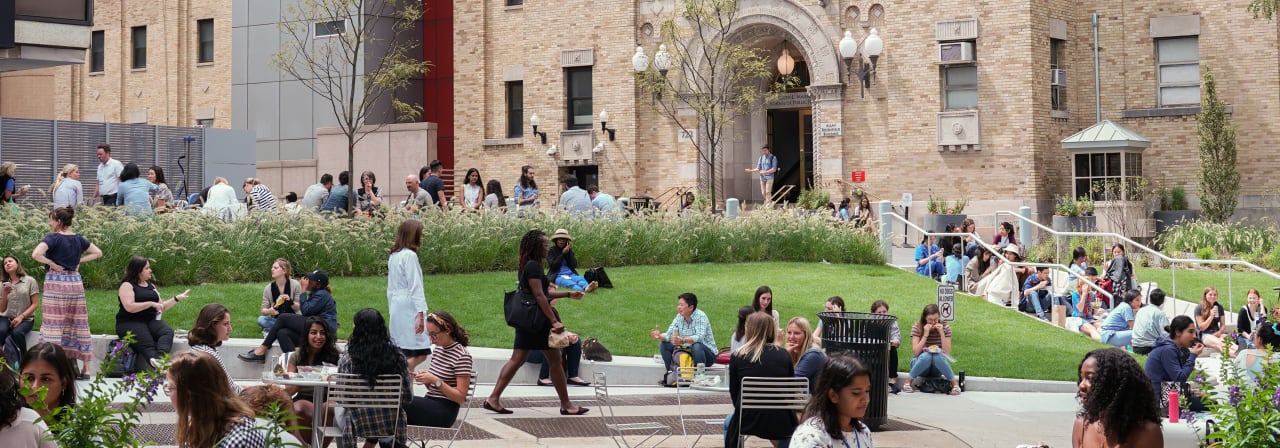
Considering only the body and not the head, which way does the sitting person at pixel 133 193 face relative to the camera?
away from the camera

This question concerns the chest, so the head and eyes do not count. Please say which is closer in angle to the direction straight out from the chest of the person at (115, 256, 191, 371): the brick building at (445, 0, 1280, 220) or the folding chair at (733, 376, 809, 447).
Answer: the folding chair

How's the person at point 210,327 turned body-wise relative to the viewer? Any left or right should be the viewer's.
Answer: facing to the right of the viewer

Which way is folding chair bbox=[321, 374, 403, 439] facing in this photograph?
away from the camera

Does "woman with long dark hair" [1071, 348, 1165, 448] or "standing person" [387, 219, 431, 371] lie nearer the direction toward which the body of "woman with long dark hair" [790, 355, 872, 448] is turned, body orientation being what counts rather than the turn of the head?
the woman with long dark hair

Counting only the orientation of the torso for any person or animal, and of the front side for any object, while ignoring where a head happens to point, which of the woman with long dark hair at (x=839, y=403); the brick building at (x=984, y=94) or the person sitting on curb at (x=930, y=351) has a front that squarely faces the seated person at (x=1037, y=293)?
the brick building

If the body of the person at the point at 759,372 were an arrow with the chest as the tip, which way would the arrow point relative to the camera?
away from the camera

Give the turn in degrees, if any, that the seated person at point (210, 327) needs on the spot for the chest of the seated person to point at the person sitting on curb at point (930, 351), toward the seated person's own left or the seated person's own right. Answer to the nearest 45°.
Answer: approximately 45° to the seated person's own left

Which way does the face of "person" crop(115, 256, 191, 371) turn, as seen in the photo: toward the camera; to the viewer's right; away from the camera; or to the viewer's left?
to the viewer's right

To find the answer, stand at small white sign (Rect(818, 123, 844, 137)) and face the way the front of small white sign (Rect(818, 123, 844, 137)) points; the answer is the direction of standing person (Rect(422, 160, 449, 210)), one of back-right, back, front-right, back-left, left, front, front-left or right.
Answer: front-right

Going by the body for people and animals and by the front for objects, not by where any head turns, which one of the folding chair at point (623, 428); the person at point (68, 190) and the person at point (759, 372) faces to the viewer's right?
the folding chair

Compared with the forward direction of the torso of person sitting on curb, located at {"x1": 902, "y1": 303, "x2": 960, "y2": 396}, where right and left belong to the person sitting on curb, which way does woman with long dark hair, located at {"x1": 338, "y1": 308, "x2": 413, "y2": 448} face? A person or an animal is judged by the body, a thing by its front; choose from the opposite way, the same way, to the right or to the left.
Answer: the opposite way

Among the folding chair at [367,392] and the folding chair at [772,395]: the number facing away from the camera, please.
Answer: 2

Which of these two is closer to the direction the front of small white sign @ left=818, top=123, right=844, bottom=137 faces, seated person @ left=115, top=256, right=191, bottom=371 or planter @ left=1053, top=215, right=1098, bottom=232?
the seated person
